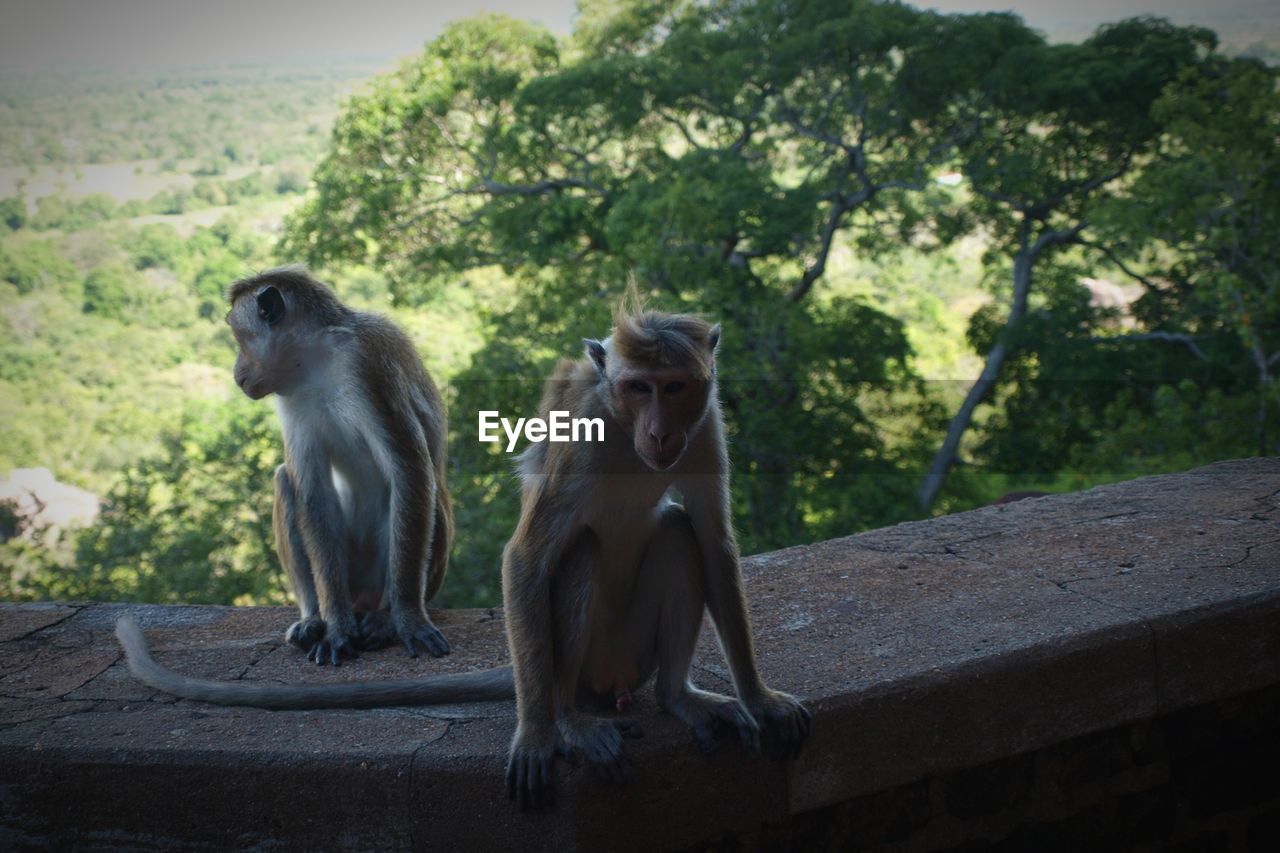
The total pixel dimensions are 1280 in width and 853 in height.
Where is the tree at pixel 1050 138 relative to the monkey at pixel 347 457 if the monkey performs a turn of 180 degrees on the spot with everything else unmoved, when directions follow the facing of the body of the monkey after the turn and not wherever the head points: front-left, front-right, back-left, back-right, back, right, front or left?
front

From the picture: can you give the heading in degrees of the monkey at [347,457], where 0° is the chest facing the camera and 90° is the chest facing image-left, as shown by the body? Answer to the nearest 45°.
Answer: approximately 45°

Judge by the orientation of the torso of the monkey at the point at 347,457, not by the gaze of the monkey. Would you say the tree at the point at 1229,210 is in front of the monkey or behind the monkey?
behind

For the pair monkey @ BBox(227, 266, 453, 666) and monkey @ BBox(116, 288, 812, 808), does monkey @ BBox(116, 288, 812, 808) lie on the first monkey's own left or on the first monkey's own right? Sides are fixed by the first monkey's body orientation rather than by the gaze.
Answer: on the first monkey's own left

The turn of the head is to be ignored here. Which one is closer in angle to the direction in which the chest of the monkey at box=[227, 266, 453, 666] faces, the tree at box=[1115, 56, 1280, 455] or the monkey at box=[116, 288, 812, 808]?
the monkey

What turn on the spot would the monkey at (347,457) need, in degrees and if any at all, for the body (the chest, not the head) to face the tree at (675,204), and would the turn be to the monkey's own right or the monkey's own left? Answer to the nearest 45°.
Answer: approximately 180°
